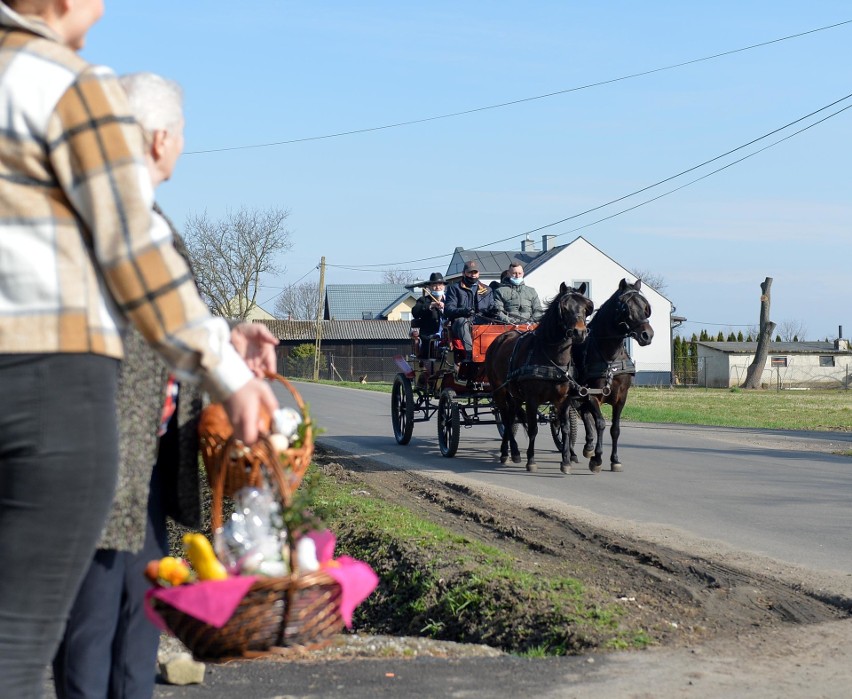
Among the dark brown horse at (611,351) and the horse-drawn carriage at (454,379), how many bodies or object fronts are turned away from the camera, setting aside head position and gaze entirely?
0

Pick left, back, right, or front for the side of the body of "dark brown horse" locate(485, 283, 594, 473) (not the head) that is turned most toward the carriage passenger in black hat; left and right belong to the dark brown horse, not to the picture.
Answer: back

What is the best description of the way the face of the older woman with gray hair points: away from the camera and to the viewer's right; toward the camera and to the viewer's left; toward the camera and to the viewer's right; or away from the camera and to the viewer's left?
away from the camera and to the viewer's right

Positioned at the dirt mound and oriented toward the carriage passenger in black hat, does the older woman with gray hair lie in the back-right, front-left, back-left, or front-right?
back-left

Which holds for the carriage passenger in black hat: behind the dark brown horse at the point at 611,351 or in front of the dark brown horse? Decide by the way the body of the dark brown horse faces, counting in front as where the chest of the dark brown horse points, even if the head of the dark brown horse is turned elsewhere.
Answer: behind

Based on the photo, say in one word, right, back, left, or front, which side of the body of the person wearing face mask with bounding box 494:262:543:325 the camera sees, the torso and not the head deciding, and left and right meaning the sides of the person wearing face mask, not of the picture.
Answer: front

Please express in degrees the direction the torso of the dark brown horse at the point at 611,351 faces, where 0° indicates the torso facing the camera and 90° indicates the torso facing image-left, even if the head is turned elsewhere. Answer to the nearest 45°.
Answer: approximately 315°

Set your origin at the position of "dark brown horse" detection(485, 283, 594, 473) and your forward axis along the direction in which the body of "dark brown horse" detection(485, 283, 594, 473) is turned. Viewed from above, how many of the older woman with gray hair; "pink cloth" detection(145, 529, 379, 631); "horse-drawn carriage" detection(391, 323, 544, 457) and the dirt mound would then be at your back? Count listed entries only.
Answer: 1

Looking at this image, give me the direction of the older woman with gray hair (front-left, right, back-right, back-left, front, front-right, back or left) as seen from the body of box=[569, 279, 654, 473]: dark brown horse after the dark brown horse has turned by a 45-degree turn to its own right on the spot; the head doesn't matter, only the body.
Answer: front

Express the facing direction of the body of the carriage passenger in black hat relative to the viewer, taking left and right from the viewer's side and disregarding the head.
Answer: facing the viewer and to the right of the viewer

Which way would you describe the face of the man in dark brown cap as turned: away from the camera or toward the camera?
toward the camera

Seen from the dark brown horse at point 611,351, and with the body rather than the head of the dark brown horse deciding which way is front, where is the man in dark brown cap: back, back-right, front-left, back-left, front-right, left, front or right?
back

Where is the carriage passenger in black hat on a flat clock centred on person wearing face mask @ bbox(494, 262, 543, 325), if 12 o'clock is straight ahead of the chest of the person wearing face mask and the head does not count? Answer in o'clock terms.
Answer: The carriage passenger in black hat is roughly at 4 o'clock from the person wearing face mask.

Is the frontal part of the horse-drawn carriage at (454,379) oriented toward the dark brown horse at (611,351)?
yes

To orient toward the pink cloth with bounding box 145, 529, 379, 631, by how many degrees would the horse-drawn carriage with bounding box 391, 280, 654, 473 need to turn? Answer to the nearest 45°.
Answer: approximately 45° to its right

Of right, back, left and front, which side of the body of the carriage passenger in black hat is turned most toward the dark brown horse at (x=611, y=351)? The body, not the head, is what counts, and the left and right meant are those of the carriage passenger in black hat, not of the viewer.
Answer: front
